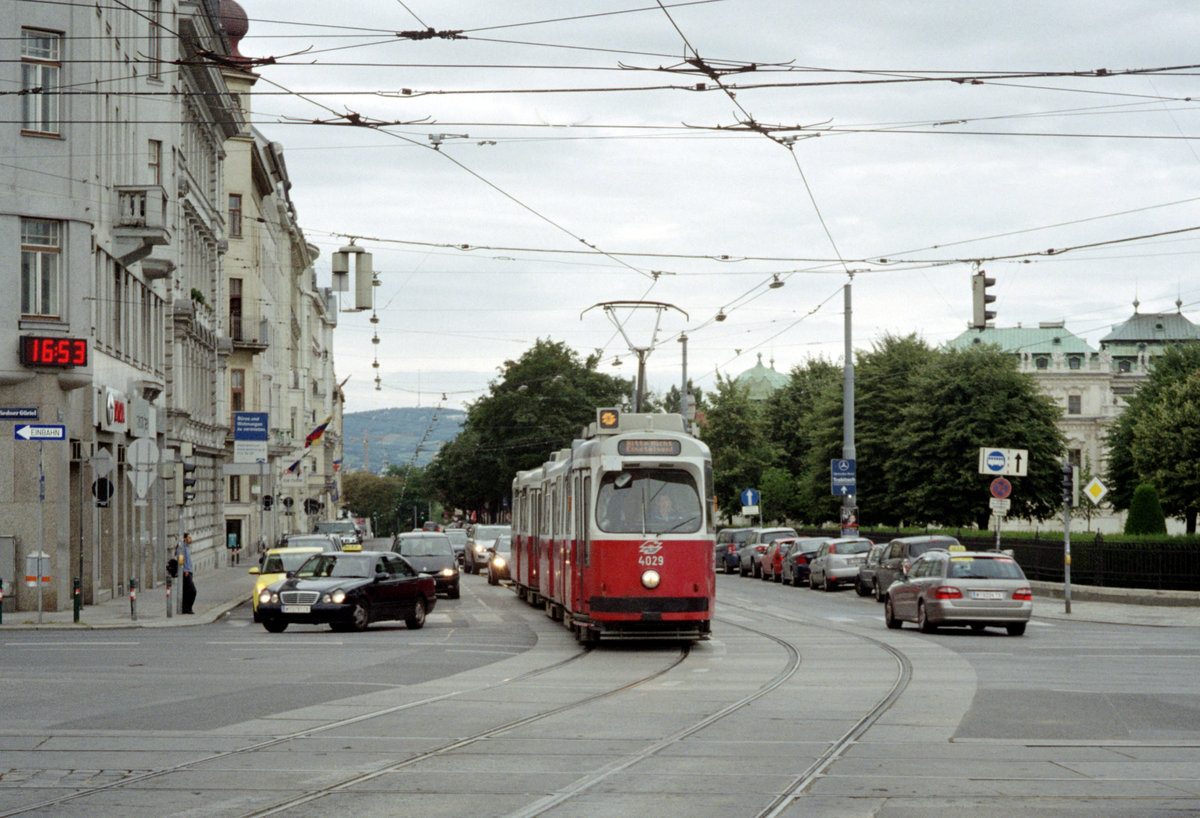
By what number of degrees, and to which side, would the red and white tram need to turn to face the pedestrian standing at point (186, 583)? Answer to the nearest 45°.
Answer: approximately 135° to its right

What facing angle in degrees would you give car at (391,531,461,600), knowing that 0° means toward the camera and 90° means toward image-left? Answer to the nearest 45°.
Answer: approximately 0°

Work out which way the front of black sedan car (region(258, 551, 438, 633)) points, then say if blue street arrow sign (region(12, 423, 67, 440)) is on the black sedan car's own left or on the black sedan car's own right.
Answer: on the black sedan car's own right

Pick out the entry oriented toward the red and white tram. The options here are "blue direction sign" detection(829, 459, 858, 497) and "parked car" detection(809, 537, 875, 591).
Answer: the blue direction sign

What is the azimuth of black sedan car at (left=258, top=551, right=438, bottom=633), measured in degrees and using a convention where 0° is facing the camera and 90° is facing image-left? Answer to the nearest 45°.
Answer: approximately 45°

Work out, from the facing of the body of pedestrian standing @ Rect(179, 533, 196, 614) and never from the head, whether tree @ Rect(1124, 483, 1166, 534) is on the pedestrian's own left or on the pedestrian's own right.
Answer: on the pedestrian's own left
